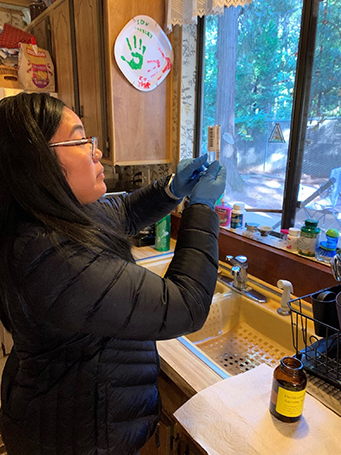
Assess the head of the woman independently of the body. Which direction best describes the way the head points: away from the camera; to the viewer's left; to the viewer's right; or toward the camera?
to the viewer's right

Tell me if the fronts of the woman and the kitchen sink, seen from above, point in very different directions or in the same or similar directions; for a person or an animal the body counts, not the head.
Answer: very different directions

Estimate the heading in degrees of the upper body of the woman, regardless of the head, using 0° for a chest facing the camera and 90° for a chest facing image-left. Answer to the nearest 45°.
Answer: approximately 270°

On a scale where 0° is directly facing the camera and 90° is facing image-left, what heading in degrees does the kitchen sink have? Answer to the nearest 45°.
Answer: approximately 45°

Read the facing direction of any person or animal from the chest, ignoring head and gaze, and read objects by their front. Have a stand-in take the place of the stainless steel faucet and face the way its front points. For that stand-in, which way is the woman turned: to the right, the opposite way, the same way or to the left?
the opposite way

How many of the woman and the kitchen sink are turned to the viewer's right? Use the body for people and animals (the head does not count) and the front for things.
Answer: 1

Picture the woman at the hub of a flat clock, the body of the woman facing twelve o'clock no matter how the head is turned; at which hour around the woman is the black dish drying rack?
The black dish drying rack is roughly at 12 o'clock from the woman.

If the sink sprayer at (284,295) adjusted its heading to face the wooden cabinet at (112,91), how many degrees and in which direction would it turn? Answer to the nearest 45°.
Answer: approximately 90° to its right
